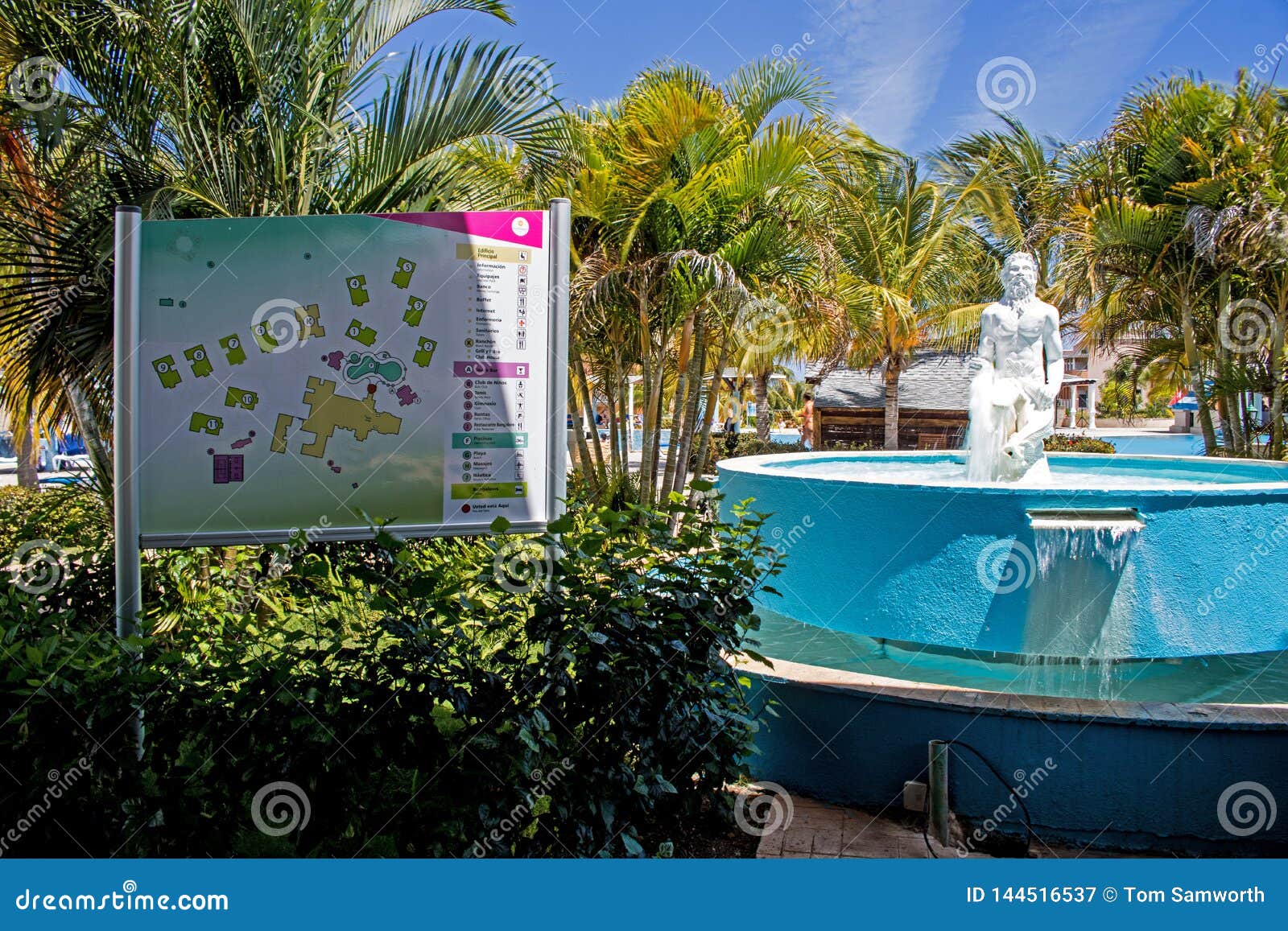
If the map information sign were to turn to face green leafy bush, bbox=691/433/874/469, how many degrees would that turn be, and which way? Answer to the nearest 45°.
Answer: approximately 135° to its left

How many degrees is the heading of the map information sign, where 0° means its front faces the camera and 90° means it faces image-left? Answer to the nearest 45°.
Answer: approximately 0°

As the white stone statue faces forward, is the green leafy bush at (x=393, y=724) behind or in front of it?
in front

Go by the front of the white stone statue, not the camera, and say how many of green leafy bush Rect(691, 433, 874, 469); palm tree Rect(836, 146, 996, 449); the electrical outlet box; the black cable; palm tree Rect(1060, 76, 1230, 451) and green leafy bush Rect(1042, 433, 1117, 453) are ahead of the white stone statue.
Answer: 2

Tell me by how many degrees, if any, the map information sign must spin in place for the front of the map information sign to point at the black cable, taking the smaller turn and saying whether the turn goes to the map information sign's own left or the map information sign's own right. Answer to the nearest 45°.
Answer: approximately 90° to the map information sign's own left

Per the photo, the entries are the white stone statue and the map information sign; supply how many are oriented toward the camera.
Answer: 2

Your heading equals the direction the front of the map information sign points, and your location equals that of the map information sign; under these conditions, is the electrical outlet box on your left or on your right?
on your left

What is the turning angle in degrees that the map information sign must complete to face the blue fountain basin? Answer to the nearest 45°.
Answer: approximately 90° to its left

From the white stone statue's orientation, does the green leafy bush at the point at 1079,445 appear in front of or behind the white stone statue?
behind

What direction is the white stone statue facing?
toward the camera
